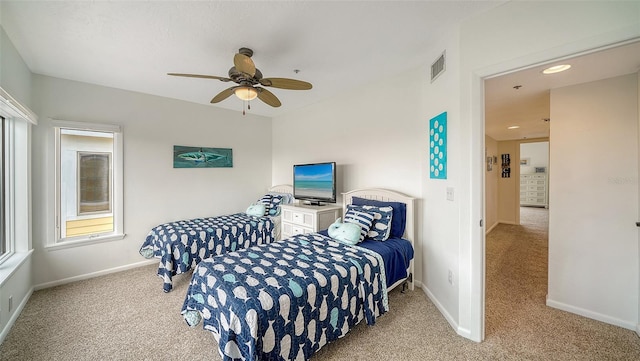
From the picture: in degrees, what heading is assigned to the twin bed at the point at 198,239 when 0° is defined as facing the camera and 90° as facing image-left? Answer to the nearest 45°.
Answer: approximately 45°

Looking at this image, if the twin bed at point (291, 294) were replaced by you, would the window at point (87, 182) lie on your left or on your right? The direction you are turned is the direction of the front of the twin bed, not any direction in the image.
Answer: on your right

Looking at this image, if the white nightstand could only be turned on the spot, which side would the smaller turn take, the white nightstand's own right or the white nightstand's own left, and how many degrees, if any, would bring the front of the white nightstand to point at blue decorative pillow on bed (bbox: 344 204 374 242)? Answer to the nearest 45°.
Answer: approximately 90° to the white nightstand's own left

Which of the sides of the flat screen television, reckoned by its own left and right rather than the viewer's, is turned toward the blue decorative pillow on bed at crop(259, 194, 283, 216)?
right

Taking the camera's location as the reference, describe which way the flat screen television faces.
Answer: facing the viewer and to the left of the viewer

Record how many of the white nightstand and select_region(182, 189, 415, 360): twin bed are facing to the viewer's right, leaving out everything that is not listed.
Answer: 0

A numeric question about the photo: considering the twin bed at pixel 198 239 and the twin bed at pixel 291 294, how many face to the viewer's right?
0

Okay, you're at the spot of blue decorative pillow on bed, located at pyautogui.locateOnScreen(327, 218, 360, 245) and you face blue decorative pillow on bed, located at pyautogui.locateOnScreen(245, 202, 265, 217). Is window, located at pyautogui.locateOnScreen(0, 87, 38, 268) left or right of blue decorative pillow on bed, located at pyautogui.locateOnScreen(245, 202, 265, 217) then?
left

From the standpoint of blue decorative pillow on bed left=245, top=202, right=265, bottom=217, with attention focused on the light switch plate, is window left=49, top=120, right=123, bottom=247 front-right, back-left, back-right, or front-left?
back-right

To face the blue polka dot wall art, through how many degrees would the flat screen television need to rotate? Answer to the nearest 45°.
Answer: approximately 90° to its left

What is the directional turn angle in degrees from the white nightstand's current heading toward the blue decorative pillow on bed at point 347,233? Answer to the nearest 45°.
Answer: approximately 90° to its left

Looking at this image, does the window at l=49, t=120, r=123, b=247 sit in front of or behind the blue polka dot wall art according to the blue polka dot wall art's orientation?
in front

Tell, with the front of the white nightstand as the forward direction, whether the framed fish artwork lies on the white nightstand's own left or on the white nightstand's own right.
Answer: on the white nightstand's own right
